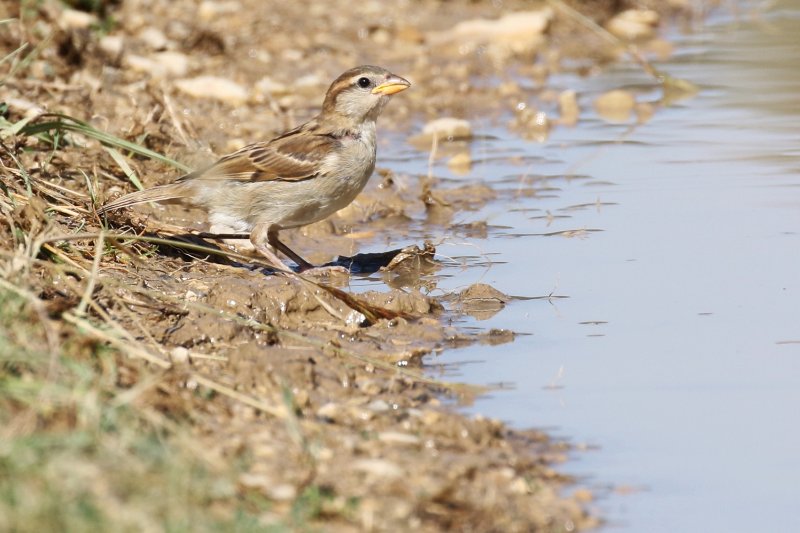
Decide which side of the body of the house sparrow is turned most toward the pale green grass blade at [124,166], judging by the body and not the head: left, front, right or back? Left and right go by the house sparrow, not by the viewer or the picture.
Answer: back

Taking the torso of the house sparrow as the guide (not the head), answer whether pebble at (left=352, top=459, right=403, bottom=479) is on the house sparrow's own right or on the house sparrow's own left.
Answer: on the house sparrow's own right

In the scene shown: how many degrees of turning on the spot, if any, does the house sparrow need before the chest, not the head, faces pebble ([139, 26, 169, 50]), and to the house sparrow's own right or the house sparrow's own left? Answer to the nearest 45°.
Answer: approximately 90° to the house sparrow's own left

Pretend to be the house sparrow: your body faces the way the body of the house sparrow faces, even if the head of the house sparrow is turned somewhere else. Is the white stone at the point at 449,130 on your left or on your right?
on your left

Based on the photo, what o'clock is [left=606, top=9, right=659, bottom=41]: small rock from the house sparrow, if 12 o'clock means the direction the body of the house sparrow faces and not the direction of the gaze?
The small rock is roughly at 10 o'clock from the house sparrow.

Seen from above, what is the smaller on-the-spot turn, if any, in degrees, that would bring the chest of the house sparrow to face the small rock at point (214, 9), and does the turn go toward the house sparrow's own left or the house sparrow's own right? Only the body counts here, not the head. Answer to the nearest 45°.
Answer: approximately 90° to the house sparrow's own left

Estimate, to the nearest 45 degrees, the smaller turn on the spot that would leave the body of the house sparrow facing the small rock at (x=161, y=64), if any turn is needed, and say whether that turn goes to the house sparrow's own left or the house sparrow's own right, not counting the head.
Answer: approximately 90° to the house sparrow's own left

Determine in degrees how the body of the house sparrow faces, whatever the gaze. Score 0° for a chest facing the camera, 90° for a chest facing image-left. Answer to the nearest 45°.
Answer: approximately 270°

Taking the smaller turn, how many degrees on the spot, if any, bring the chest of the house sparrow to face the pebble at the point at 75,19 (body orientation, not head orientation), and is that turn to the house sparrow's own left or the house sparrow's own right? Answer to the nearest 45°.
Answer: approximately 135° to the house sparrow's own left

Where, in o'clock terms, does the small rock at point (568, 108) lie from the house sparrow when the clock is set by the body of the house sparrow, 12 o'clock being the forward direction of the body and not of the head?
The small rock is roughly at 10 o'clock from the house sparrow.

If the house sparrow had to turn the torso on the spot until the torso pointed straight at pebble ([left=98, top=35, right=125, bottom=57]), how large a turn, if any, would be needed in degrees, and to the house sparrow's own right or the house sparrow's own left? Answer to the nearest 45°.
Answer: approximately 90° to the house sparrow's own left

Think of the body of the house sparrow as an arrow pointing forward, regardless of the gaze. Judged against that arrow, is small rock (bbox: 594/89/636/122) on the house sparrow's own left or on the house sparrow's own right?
on the house sparrow's own left

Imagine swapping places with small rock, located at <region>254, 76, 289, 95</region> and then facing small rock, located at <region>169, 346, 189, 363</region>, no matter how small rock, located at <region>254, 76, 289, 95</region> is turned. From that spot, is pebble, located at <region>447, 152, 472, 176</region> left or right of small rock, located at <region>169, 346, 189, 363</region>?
left

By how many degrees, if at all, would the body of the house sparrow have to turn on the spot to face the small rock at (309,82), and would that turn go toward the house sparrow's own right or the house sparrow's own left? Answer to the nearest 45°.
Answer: approximately 90° to the house sparrow's own left

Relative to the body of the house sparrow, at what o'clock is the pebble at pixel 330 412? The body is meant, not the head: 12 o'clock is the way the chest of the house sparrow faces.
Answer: The pebble is roughly at 3 o'clock from the house sparrow.

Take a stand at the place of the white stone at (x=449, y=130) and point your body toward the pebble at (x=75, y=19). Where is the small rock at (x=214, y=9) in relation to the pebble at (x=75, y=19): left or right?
right
